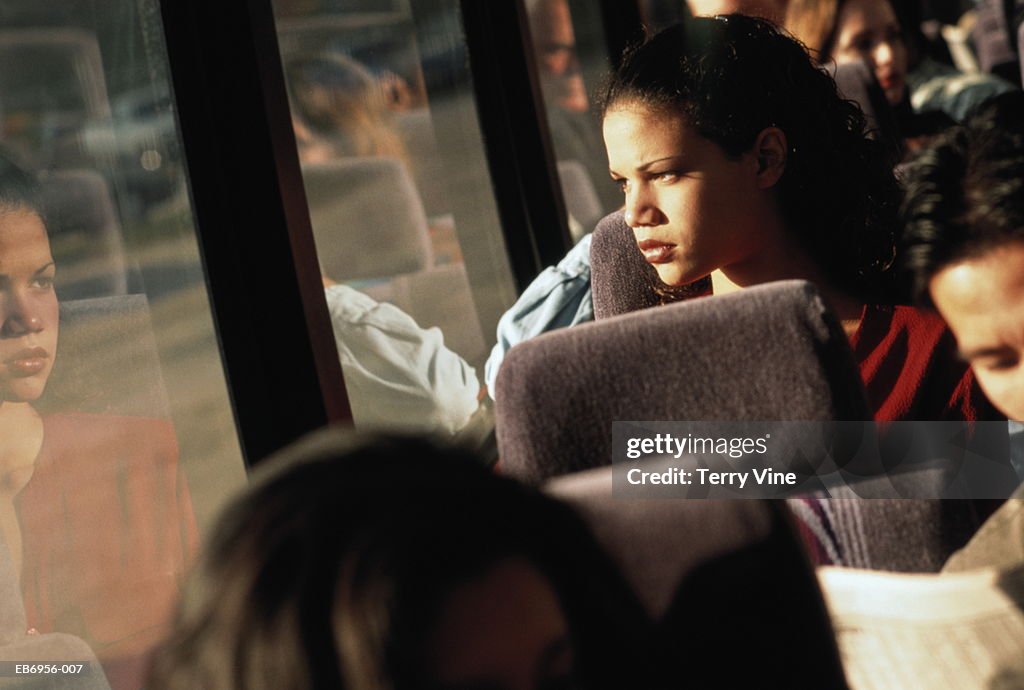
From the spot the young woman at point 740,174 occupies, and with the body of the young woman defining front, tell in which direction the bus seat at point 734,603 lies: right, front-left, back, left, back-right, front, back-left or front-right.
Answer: front-left

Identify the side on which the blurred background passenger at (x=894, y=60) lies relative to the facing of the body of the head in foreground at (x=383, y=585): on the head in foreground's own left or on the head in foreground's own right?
on the head in foreground's own left
